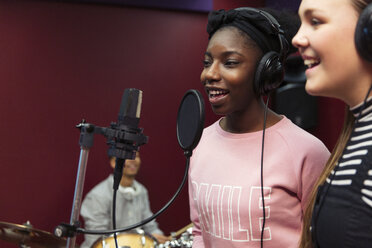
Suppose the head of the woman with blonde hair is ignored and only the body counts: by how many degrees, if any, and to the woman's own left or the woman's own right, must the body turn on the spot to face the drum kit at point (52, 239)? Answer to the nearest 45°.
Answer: approximately 45° to the woman's own right

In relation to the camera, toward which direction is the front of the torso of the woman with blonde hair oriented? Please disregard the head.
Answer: to the viewer's left

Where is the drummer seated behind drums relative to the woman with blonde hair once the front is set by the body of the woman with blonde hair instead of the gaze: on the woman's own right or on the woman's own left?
on the woman's own right

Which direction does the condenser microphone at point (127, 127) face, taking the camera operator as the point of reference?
facing to the right of the viewer

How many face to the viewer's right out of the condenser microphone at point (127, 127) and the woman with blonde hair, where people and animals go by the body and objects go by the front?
1

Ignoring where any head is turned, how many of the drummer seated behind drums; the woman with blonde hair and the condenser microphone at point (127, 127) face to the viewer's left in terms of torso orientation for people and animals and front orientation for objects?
1

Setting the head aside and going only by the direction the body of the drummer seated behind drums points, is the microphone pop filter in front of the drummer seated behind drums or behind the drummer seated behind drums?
in front

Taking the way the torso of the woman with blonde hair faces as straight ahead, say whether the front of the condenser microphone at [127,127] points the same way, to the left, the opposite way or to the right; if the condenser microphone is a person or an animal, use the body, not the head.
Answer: the opposite way

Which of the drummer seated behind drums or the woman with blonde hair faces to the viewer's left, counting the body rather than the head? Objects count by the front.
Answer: the woman with blonde hair

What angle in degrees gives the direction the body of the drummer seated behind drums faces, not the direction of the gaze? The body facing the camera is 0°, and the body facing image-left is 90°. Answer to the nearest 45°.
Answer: approximately 315°
